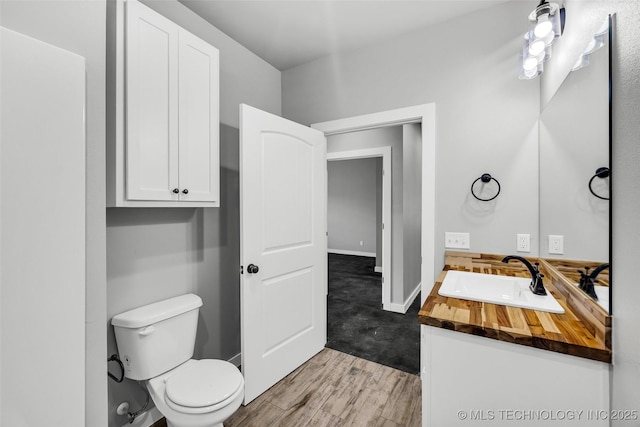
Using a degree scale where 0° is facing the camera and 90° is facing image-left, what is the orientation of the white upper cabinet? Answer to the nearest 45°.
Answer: approximately 315°

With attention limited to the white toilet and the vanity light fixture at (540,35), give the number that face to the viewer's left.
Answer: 1

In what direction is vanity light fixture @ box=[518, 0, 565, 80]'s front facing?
to the viewer's left

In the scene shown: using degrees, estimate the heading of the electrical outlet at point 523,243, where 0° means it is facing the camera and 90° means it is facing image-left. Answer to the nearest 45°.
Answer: approximately 0°

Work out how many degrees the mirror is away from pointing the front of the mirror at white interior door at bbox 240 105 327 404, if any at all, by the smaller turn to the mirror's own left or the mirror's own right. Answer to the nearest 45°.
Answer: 0° — it already faces it

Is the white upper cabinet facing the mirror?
yes

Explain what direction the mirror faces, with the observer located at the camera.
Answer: facing to the left of the viewer

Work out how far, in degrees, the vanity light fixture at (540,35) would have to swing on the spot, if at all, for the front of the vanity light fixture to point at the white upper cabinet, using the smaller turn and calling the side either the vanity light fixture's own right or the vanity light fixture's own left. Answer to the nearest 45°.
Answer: approximately 45° to the vanity light fixture's own left

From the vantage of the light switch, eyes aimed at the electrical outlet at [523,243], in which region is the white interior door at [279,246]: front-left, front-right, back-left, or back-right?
back-right
